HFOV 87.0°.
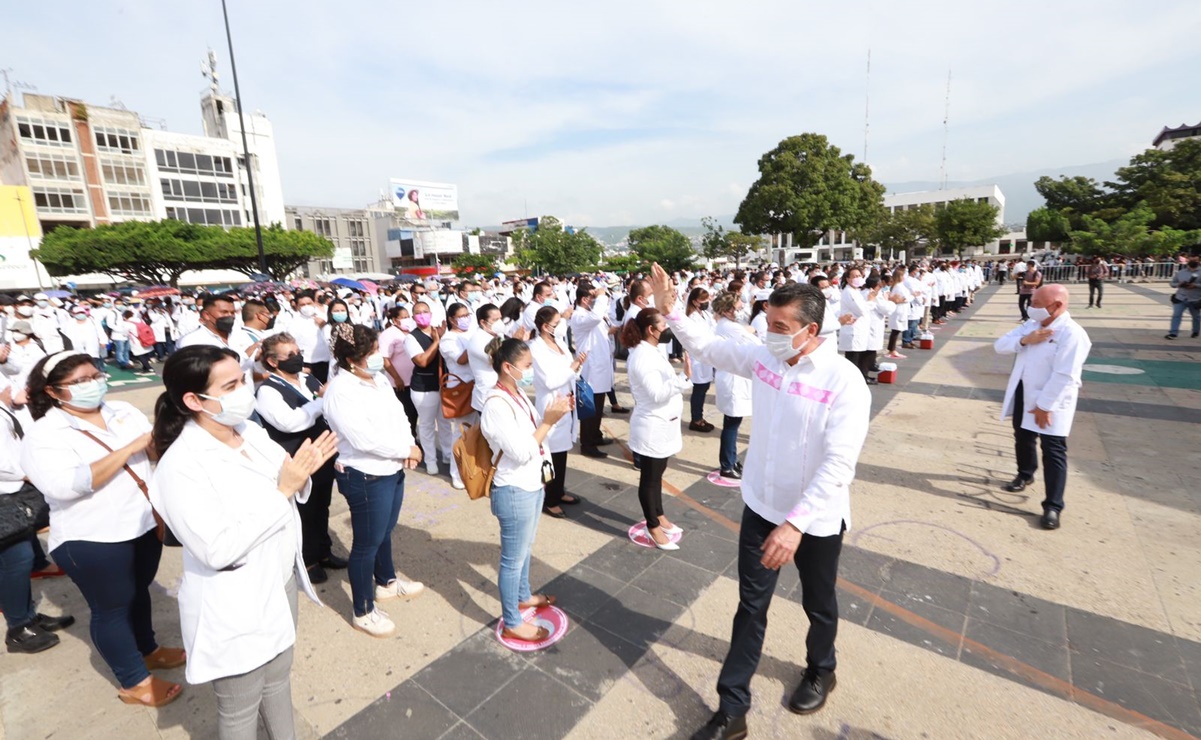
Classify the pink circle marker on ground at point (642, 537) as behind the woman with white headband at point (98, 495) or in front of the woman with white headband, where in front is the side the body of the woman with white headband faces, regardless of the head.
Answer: in front

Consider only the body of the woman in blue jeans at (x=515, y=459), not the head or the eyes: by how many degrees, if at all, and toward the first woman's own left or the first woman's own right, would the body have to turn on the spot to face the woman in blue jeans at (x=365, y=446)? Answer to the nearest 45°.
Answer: approximately 180°

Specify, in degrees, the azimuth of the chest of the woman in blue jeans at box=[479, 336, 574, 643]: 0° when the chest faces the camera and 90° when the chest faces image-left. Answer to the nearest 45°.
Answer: approximately 270°

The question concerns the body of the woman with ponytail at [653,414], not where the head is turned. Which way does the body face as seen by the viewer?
to the viewer's right

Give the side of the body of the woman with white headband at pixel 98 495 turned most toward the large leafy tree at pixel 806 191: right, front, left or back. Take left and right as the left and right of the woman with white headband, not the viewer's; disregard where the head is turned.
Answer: left

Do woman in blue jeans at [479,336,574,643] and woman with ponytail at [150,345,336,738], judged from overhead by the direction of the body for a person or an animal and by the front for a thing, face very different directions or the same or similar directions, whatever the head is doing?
same or similar directions

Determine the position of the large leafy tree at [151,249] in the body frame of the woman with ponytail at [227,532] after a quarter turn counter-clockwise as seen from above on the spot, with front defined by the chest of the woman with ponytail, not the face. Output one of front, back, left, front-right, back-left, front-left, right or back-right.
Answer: front-left

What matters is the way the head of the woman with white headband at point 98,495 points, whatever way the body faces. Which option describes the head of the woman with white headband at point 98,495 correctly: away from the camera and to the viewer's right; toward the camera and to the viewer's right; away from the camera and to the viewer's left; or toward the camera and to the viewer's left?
toward the camera and to the viewer's right

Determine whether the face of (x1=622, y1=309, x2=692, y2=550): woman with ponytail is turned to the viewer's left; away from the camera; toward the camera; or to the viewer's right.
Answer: to the viewer's right

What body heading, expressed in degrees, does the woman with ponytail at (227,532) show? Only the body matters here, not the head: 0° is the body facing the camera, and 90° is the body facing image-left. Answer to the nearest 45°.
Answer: approximately 315°

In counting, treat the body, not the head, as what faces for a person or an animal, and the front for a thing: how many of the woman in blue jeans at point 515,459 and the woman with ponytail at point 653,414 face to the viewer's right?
2

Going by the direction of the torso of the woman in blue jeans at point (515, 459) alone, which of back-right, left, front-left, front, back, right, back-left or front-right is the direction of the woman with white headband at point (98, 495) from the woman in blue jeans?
back

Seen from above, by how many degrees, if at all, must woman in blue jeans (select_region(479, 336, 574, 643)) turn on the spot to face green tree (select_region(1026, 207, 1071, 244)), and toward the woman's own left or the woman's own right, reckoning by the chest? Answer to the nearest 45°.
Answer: approximately 45° to the woman's own left

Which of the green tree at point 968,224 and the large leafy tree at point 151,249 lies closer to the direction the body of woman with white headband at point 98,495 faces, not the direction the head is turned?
the green tree

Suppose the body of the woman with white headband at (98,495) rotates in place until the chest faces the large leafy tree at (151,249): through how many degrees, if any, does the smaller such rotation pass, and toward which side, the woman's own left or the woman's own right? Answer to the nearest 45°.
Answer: approximately 135° to the woman's own left

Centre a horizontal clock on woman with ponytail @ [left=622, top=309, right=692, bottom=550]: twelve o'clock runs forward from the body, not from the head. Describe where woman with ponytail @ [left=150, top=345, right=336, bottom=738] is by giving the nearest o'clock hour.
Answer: woman with ponytail @ [left=150, top=345, right=336, bottom=738] is roughly at 4 o'clock from woman with ponytail @ [left=622, top=309, right=692, bottom=550].

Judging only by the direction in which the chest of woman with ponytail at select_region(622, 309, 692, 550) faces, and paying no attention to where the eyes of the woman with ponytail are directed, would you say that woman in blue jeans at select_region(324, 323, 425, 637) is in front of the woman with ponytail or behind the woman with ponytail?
behind
